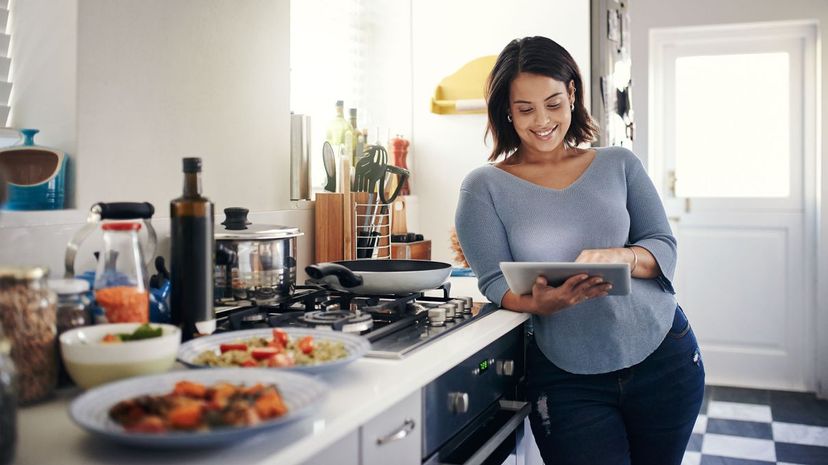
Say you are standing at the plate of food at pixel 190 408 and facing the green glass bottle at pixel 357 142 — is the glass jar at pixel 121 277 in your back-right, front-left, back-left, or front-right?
front-left

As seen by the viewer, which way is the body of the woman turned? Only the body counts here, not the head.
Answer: toward the camera

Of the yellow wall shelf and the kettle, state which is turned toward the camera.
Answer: the yellow wall shelf

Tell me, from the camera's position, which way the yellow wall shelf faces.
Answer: facing the viewer

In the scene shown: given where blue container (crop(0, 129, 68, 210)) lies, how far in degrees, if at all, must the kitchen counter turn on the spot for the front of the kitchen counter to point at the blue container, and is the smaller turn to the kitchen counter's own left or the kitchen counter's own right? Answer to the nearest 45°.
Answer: approximately 180°

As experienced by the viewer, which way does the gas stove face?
facing the viewer and to the right of the viewer

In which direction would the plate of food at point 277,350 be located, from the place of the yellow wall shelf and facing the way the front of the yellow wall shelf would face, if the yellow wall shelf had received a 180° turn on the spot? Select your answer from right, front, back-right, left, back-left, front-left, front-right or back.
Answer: back

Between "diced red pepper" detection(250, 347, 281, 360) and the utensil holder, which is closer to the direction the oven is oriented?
the diced red pepper

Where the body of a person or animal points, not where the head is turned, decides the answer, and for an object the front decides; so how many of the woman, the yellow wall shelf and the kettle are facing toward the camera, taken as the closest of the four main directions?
2

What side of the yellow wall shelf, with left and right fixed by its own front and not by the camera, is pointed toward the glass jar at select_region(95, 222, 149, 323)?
front

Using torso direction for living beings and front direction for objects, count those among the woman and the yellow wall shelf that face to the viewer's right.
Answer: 0

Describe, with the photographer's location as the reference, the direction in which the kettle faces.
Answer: facing to the right of the viewer

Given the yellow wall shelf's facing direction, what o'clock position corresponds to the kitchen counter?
The kitchen counter is roughly at 12 o'clock from the yellow wall shelf.

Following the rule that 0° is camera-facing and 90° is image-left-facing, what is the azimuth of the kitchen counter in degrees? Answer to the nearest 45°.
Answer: approximately 315°

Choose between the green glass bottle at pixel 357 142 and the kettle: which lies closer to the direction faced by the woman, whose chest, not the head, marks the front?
the kettle
